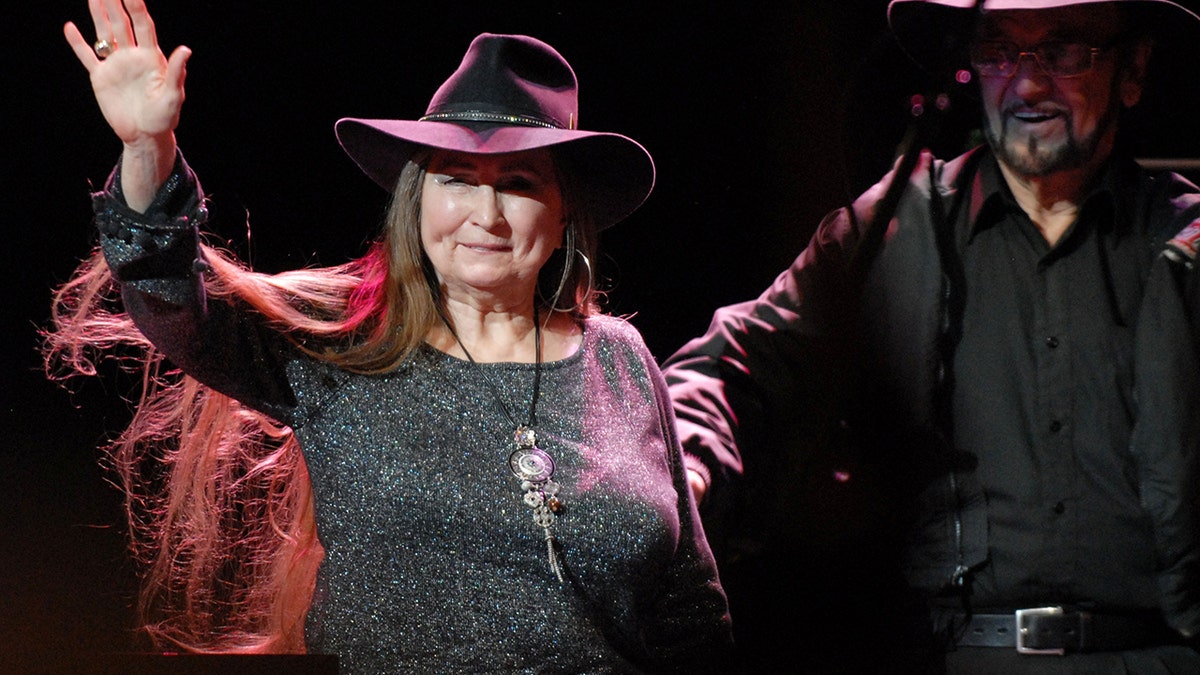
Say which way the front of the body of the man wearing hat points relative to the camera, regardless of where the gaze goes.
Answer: toward the camera

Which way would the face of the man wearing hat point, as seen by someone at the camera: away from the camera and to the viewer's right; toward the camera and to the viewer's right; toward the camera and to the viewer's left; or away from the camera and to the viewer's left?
toward the camera and to the viewer's left

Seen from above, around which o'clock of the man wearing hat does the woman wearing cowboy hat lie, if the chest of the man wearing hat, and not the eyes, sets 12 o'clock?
The woman wearing cowboy hat is roughly at 2 o'clock from the man wearing hat.

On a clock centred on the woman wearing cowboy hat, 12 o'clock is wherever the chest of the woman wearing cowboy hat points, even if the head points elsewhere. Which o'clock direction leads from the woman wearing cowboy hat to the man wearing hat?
The man wearing hat is roughly at 9 o'clock from the woman wearing cowboy hat.

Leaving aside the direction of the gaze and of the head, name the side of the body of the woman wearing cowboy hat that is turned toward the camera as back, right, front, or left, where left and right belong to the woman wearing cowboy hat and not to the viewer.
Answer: front

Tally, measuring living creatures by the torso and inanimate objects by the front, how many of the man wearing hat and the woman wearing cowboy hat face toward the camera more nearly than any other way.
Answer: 2
